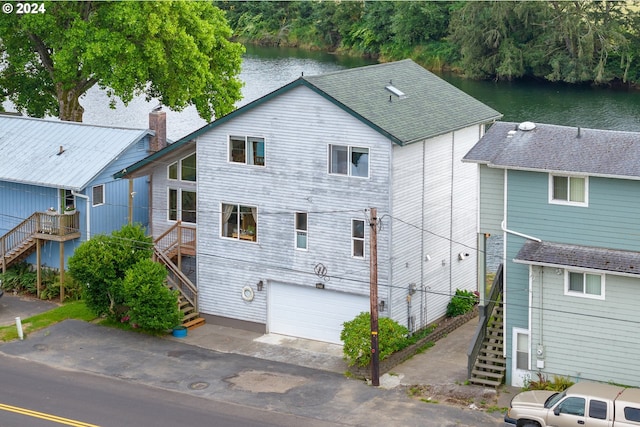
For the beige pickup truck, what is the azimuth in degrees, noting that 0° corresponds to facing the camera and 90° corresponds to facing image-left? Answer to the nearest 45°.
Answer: approximately 90°

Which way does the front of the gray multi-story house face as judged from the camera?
facing the viewer and to the left of the viewer

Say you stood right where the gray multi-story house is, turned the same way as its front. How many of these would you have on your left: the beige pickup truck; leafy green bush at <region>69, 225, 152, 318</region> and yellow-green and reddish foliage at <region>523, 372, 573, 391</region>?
2

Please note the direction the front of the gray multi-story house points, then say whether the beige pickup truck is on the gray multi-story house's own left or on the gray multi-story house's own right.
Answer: on the gray multi-story house's own left

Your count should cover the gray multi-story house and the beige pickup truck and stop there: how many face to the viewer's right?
0

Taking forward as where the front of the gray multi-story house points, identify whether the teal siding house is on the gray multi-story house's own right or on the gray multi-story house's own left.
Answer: on the gray multi-story house's own left

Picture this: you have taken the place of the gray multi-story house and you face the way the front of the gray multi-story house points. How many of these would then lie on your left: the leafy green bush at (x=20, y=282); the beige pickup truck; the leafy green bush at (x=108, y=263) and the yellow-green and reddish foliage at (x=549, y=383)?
2

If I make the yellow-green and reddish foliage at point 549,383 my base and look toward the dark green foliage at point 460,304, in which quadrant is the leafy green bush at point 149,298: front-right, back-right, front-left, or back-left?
front-left

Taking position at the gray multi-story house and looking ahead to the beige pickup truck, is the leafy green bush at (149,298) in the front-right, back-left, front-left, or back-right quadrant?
back-right

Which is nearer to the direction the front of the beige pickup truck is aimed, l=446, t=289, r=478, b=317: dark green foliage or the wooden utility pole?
the wooden utility pole
